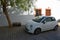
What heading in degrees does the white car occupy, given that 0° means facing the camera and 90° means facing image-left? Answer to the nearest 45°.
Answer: approximately 45°
